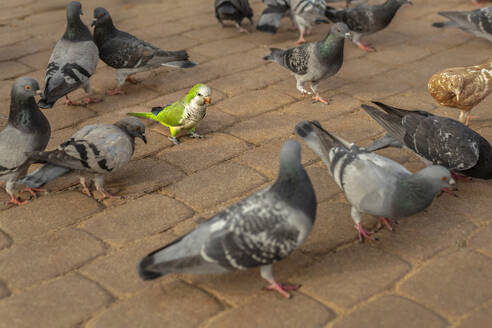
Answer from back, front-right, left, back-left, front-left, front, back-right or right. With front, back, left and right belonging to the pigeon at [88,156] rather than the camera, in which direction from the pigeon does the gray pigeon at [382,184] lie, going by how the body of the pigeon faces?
front-right

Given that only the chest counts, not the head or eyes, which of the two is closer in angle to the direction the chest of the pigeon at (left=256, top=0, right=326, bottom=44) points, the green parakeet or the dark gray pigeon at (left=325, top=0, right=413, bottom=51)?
the dark gray pigeon

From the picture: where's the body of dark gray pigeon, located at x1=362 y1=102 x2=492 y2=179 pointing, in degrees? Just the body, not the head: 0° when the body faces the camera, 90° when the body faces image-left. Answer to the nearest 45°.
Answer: approximately 315°

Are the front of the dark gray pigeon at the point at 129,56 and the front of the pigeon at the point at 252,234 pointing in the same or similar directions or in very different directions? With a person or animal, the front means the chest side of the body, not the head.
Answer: very different directions

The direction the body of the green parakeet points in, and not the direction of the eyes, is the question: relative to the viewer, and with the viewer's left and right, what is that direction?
facing the viewer and to the right of the viewer

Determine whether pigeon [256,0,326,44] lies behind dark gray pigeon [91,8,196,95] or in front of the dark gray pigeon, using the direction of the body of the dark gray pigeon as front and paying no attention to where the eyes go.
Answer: behind

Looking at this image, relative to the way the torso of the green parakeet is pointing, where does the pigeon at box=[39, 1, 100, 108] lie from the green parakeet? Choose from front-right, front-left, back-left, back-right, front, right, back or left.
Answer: back

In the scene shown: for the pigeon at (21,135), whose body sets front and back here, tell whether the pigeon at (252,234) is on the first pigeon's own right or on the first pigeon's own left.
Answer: on the first pigeon's own right

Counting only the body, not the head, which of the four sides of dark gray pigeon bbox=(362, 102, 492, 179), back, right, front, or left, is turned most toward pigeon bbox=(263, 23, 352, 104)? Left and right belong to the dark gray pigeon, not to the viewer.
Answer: back

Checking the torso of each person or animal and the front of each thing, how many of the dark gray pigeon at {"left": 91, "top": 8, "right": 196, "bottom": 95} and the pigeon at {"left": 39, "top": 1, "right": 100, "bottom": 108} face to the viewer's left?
1

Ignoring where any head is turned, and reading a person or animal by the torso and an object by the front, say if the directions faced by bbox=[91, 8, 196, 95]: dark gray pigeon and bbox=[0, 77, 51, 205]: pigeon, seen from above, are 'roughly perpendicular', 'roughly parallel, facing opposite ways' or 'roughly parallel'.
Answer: roughly parallel, facing opposite ways

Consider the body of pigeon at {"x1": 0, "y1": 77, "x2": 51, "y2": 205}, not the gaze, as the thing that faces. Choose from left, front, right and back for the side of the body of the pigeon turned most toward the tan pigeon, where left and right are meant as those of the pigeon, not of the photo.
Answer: front

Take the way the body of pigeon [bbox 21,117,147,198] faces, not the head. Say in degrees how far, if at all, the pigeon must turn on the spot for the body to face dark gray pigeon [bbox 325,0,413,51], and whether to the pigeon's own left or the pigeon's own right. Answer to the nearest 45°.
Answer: approximately 45° to the pigeon's own left
